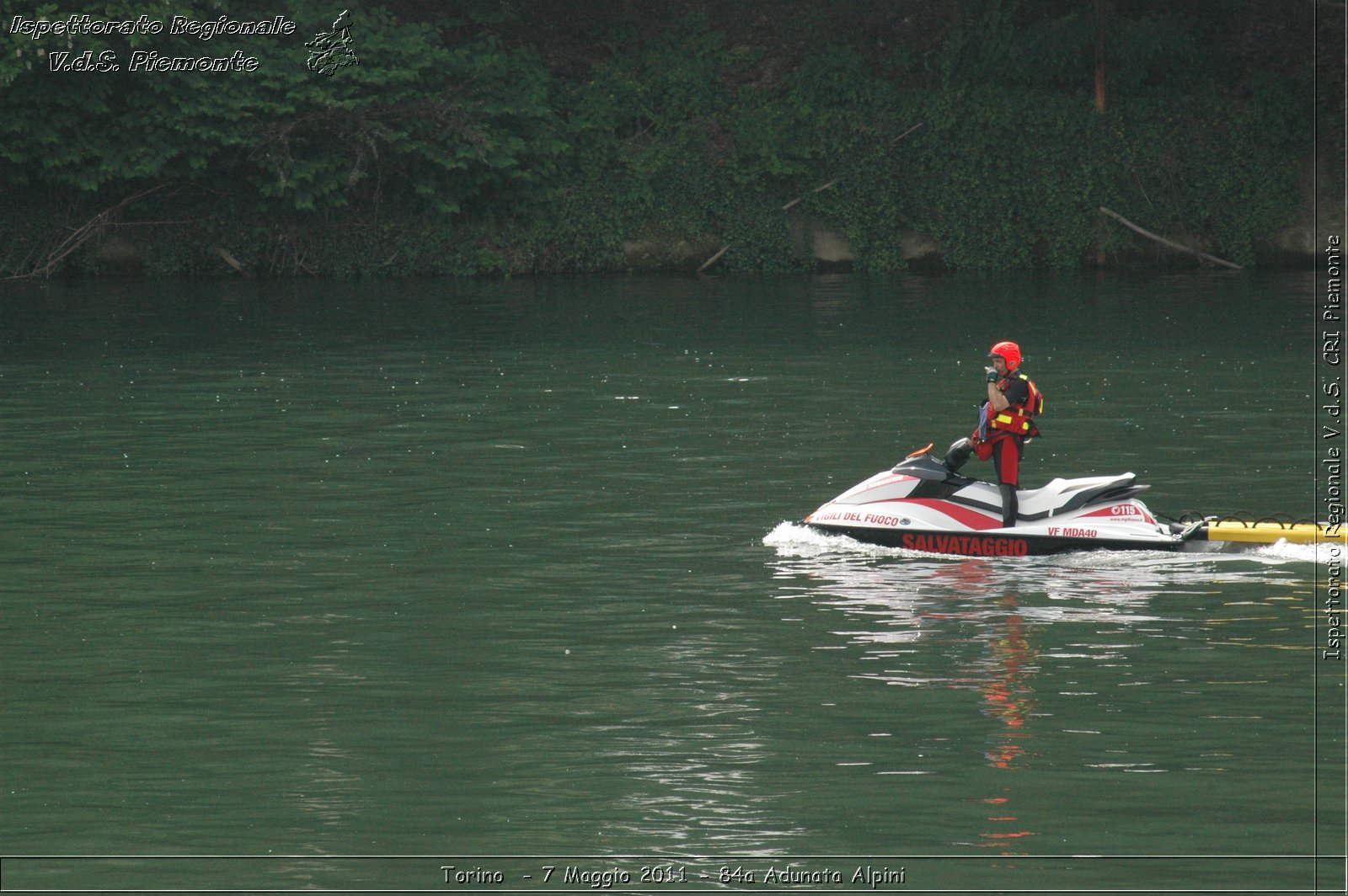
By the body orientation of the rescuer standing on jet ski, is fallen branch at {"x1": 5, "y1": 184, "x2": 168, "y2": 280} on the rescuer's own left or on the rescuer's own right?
on the rescuer's own right

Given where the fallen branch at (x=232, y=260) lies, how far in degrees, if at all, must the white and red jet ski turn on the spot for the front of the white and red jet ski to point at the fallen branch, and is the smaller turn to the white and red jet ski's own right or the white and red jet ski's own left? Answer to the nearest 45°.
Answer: approximately 45° to the white and red jet ski's own right

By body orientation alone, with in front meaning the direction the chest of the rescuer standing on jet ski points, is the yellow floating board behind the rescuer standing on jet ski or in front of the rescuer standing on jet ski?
behind

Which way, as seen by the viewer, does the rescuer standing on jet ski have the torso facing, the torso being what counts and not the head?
to the viewer's left

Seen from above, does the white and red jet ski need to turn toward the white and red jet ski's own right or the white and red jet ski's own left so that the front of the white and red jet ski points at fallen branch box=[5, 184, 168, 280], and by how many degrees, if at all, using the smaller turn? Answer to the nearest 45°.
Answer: approximately 45° to the white and red jet ski's own right

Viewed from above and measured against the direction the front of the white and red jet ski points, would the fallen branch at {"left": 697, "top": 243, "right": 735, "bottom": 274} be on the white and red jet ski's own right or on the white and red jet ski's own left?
on the white and red jet ski's own right

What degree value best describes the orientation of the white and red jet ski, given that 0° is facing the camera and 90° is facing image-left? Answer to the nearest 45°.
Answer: approximately 90°

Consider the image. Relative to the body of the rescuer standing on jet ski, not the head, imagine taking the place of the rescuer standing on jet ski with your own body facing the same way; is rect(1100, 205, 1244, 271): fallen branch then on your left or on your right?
on your right

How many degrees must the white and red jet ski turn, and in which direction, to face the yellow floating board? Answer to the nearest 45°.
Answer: approximately 180°
